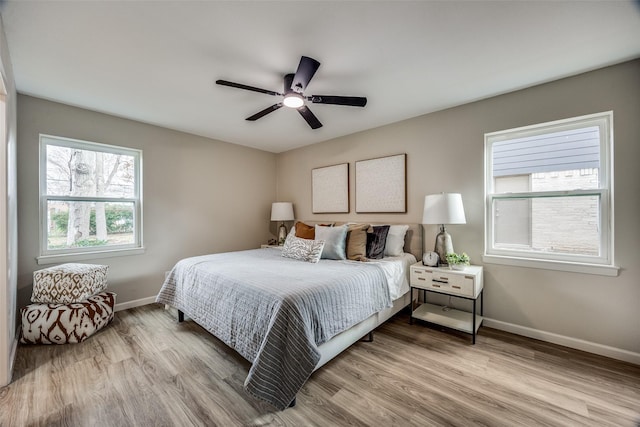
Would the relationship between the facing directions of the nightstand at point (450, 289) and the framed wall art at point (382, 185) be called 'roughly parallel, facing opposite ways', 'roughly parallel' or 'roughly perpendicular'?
roughly parallel

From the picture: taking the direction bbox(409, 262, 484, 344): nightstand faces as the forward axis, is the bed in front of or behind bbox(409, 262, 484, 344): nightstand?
in front

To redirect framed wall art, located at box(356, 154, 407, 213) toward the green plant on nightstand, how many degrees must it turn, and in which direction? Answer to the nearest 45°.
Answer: approximately 90° to its left

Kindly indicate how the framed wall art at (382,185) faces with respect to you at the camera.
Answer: facing the viewer and to the left of the viewer

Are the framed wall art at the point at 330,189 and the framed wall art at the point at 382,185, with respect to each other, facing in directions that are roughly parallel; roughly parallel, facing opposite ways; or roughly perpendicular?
roughly parallel

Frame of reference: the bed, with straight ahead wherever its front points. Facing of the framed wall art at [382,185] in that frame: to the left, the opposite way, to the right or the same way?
the same way

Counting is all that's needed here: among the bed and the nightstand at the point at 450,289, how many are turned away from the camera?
0

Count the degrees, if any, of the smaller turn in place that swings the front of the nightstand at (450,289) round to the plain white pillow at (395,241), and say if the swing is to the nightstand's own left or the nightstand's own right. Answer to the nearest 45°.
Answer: approximately 90° to the nightstand's own right

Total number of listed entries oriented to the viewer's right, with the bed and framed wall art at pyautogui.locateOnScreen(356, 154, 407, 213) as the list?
0

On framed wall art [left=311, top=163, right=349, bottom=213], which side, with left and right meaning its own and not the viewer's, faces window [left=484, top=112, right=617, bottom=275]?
left

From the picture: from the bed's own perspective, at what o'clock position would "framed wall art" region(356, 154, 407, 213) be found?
The framed wall art is roughly at 6 o'clock from the bed.

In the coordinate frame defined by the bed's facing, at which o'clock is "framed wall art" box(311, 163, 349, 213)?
The framed wall art is roughly at 5 o'clock from the bed.

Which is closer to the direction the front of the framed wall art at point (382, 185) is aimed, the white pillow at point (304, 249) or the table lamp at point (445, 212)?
the white pillow
